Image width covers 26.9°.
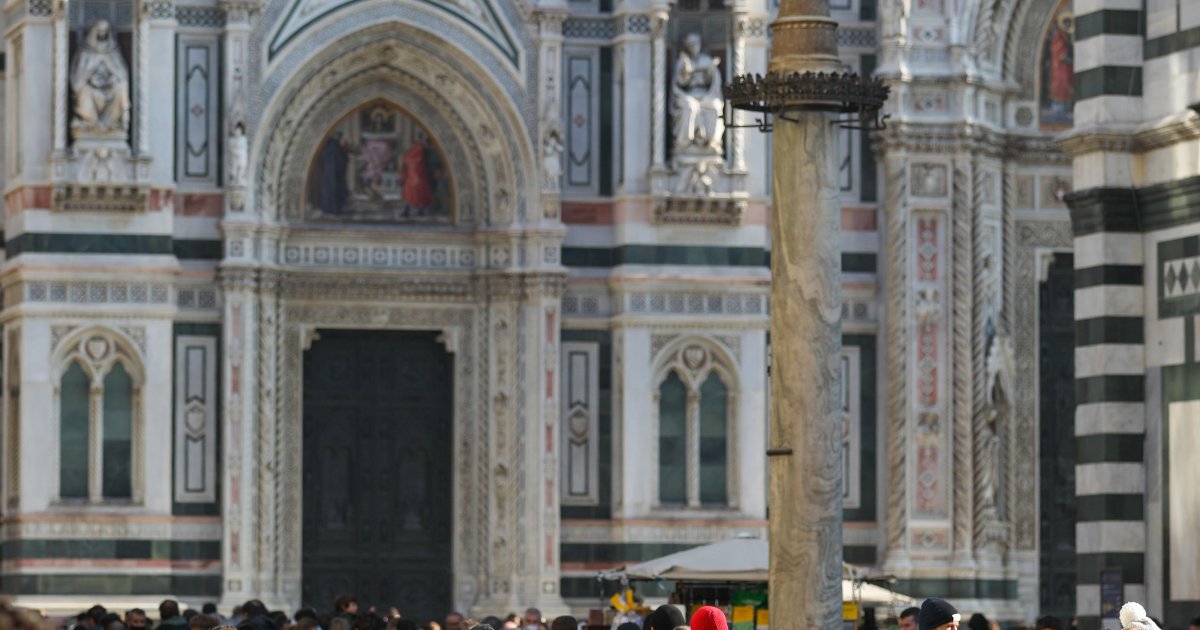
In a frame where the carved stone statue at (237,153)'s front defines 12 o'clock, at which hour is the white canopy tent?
The white canopy tent is roughly at 11 o'clock from the carved stone statue.

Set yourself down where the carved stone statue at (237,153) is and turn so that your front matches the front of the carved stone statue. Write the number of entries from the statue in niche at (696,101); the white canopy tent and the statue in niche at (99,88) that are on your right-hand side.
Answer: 1

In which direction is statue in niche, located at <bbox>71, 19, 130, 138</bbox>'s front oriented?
toward the camera

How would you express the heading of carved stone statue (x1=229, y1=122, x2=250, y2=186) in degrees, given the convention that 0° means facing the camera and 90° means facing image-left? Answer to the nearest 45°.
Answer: approximately 0°

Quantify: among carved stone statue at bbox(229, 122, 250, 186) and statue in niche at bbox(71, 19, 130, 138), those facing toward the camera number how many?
2

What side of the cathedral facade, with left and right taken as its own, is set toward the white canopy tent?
front

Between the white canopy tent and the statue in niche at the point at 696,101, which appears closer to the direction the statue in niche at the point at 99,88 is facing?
the white canopy tent

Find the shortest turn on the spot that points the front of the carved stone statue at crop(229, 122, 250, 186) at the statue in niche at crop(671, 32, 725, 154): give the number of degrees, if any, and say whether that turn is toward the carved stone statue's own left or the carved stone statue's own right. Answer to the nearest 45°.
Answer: approximately 90° to the carved stone statue's own left

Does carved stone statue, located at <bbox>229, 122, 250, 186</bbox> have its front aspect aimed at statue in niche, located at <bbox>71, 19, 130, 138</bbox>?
no

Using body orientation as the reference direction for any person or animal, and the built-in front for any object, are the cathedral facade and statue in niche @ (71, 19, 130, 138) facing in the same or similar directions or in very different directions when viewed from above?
same or similar directions

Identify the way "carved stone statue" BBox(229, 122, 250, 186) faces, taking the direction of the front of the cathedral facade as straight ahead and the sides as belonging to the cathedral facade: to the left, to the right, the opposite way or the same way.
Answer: the same way

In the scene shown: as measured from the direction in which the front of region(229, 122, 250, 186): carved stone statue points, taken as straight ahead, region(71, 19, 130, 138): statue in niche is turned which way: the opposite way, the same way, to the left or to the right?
the same way

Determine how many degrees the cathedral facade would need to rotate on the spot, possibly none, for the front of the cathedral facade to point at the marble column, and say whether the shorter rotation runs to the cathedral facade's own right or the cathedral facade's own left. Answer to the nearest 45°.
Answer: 0° — it already faces it

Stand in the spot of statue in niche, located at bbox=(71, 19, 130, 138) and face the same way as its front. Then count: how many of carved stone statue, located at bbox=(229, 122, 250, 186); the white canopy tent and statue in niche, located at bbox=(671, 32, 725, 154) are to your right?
0

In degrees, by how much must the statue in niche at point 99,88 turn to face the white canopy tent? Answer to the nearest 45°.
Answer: approximately 45° to its left
